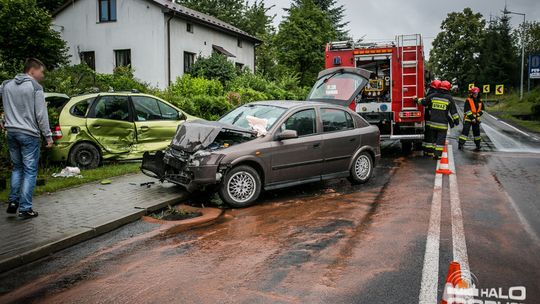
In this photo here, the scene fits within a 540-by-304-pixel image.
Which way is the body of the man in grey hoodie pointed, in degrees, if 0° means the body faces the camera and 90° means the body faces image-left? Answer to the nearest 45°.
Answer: approximately 225°

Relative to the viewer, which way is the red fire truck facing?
away from the camera

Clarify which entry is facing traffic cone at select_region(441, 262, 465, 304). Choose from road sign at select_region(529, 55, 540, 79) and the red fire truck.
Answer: the road sign
